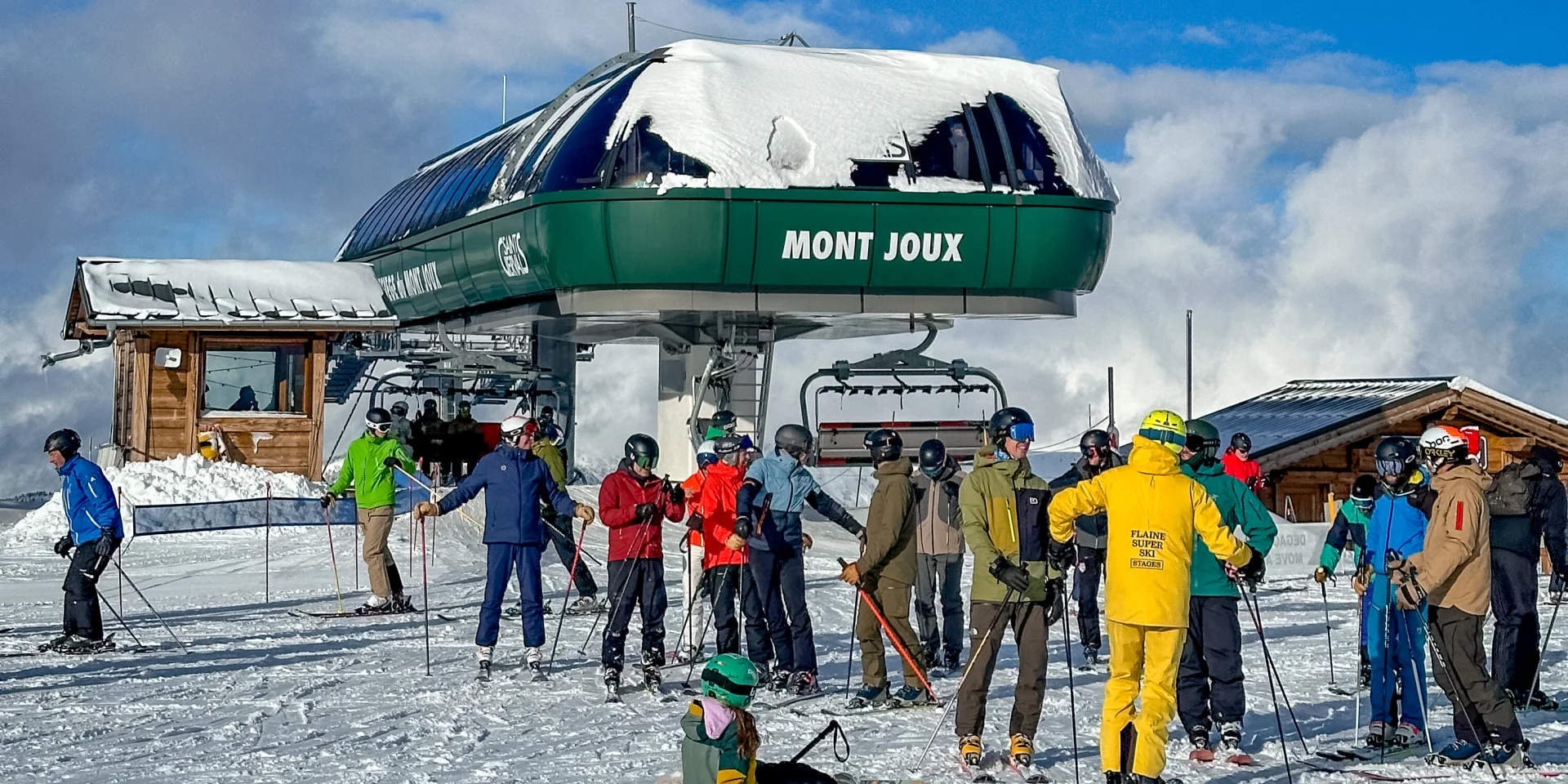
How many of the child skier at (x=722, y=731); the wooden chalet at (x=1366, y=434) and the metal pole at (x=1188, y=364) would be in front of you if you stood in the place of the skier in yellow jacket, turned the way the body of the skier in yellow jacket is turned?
2

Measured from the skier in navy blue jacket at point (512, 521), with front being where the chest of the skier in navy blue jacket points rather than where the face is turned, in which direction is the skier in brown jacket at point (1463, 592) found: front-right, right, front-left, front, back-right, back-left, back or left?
front-left

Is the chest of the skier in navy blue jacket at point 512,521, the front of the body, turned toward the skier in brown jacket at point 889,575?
no

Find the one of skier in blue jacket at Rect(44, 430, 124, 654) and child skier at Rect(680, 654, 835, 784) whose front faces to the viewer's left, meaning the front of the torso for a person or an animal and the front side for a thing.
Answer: the skier in blue jacket

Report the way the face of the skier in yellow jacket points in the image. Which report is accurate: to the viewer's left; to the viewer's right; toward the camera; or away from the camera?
away from the camera

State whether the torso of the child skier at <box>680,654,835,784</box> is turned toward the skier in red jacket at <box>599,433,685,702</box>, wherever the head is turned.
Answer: no

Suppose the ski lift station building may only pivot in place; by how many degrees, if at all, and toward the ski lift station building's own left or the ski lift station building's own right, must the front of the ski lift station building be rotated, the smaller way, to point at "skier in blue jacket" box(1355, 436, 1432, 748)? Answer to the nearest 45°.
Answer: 0° — it already faces them

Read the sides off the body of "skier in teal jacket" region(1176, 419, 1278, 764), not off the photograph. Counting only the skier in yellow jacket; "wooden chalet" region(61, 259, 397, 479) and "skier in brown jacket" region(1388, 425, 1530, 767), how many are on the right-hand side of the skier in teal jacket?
1

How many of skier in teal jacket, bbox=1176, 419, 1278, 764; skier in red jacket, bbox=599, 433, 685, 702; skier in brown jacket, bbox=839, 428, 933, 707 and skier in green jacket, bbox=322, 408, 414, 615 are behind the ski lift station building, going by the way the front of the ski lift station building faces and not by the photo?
0

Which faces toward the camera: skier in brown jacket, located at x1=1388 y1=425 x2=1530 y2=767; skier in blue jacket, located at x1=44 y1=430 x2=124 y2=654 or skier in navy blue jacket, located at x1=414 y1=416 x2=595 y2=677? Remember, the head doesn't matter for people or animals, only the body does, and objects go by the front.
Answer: the skier in navy blue jacket

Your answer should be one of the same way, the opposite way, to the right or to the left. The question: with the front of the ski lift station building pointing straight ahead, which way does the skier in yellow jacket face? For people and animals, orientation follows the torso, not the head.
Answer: the opposite way

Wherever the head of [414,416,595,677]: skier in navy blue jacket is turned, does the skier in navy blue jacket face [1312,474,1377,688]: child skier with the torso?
no
